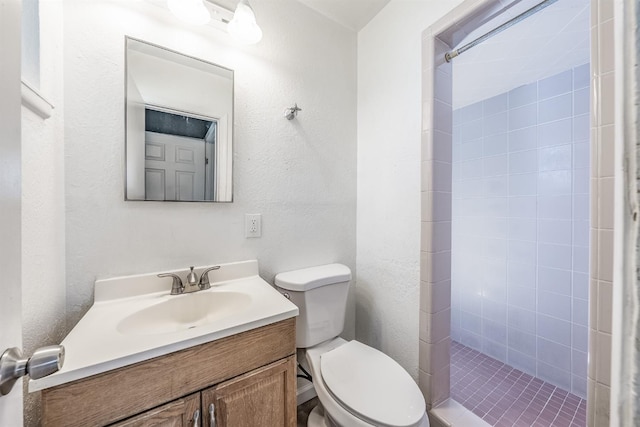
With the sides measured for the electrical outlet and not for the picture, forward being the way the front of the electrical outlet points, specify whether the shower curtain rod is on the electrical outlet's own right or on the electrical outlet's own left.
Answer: on the electrical outlet's own left

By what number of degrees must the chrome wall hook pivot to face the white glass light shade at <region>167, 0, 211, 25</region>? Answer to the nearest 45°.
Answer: approximately 90° to its right

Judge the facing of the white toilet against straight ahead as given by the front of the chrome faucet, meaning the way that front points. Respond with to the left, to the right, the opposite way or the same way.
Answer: the same way

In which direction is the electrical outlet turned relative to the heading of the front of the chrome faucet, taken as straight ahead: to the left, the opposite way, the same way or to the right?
the same way

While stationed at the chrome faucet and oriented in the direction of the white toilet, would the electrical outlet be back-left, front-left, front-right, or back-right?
front-left

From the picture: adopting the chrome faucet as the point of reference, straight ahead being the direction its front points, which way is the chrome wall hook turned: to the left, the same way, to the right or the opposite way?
the same way

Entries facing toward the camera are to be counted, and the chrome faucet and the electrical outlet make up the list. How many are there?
2

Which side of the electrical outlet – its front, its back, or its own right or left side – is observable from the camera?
front
